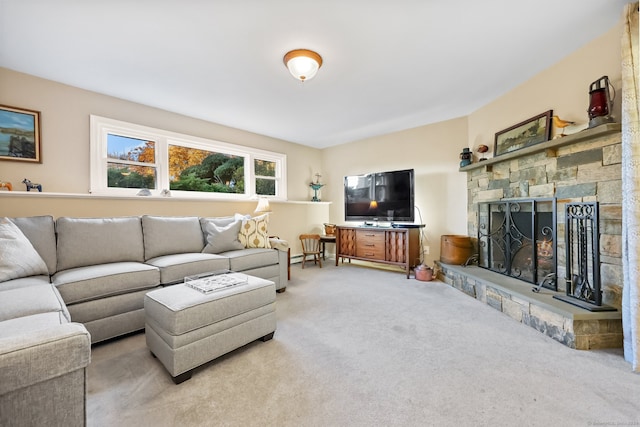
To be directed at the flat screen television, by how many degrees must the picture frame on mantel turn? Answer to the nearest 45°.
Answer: approximately 45° to its right

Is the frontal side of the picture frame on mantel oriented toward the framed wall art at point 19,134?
yes

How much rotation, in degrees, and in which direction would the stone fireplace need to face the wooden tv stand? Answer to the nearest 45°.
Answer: approximately 45° to its right

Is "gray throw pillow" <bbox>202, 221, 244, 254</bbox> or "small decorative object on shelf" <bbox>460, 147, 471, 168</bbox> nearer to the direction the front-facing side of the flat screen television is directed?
the gray throw pillow

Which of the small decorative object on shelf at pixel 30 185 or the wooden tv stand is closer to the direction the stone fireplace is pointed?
the small decorative object on shelf
